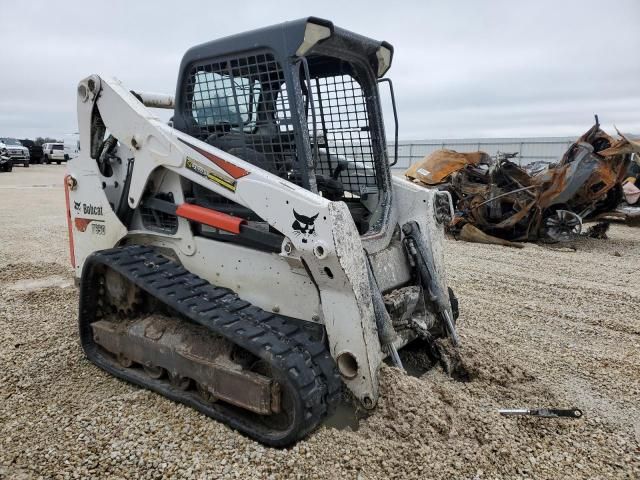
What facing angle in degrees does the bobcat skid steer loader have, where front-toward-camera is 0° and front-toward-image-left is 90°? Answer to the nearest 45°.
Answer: approximately 315°

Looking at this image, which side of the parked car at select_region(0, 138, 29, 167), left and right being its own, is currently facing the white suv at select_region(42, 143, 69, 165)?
left

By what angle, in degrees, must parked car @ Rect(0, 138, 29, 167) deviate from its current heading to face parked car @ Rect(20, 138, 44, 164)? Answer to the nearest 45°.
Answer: approximately 135° to its left

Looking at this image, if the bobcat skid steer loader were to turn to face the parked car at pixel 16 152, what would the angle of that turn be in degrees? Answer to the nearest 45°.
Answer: approximately 180°
